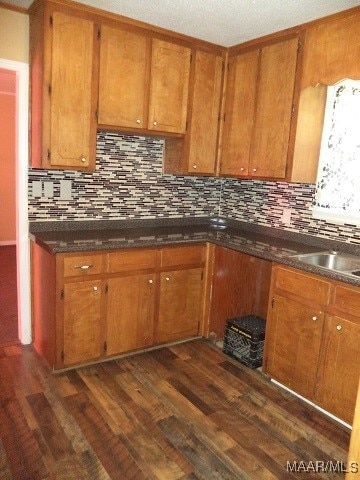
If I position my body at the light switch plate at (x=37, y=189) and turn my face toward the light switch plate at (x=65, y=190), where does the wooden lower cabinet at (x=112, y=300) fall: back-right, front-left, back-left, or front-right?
front-right

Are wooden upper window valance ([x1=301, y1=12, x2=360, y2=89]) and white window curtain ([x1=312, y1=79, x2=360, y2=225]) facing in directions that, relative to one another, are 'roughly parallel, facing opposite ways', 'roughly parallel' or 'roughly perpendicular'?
roughly parallel

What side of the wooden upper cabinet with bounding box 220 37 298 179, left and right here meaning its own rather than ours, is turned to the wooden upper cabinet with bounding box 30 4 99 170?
front

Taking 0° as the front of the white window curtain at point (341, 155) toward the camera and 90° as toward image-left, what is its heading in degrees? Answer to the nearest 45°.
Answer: approximately 45°

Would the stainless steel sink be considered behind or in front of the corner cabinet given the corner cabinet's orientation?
in front

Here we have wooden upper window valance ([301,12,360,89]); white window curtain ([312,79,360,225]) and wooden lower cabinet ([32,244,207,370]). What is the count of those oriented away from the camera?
0

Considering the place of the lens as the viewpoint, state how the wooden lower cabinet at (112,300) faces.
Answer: facing the viewer and to the right of the viewer

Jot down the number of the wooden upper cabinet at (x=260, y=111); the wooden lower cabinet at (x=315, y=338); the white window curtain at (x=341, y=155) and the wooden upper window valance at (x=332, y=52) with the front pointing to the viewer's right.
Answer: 0

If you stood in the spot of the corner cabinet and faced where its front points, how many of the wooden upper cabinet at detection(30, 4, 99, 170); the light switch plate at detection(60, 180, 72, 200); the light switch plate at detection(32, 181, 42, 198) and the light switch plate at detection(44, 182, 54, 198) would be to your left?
0

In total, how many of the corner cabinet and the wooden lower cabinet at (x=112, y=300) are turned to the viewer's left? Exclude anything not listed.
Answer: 0

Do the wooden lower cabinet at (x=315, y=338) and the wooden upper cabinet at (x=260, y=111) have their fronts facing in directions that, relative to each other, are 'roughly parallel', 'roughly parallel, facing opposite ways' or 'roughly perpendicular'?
roughly parallel

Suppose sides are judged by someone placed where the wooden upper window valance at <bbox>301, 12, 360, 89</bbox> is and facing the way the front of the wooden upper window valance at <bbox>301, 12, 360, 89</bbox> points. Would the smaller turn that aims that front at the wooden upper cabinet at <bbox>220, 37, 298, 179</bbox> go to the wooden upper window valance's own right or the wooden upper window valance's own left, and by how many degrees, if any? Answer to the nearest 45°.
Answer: approximately 90° to the wooden upper window valance's own right
